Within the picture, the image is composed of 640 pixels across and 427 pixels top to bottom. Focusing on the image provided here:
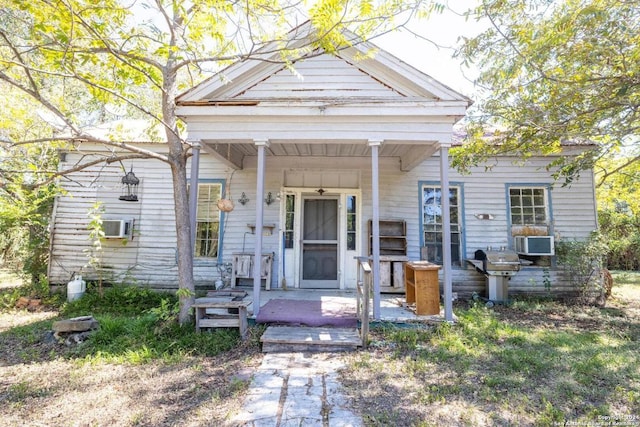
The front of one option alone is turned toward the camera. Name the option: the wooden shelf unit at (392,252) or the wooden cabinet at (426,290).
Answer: the wooden shelf unit

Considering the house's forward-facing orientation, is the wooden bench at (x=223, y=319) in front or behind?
in front

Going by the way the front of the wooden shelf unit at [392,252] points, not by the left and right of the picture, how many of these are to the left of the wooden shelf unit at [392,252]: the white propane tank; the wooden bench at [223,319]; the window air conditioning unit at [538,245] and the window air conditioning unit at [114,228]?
1

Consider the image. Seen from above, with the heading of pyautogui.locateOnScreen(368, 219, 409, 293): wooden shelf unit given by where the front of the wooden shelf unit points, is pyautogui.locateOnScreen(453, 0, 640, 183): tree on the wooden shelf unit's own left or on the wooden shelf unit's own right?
on the wooden shelf unit's own left

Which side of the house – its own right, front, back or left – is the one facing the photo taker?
front

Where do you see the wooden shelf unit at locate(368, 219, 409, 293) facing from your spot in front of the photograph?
facing the viewer

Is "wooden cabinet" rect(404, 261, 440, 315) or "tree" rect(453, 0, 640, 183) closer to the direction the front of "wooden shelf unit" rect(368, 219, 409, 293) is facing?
the wooden cabinet

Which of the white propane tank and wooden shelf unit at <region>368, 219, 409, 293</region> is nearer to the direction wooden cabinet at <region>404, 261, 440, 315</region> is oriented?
the white propane tank

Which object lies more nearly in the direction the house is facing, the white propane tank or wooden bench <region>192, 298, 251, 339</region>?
the wooden bench

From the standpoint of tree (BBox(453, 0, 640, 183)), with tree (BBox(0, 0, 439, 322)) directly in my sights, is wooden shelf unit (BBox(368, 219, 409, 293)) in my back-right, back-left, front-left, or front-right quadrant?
front-right

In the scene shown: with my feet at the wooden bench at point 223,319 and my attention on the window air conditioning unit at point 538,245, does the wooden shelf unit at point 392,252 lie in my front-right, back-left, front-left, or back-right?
front-left

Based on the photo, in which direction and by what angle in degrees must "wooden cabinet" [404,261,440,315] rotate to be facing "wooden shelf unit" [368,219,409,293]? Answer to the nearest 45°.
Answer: approximately 90° to its right
